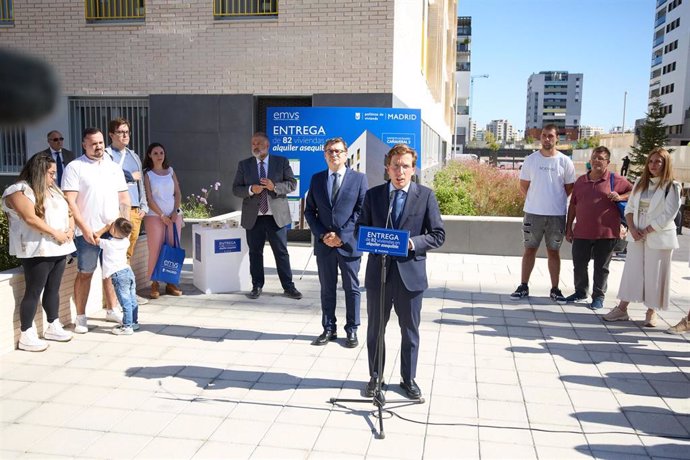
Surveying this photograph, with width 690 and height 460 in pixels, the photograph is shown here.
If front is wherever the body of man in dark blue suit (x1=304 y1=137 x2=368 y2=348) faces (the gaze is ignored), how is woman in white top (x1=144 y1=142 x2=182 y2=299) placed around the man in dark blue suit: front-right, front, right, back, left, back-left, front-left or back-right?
back-right

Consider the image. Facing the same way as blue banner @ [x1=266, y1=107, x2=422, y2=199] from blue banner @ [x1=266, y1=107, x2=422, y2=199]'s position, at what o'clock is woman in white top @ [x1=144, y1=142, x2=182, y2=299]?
The woman in white top is roughly at 2 o'clock from the blue banner.

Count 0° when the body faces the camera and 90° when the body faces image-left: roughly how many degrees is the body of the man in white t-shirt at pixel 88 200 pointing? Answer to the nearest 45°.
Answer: approximately 315°

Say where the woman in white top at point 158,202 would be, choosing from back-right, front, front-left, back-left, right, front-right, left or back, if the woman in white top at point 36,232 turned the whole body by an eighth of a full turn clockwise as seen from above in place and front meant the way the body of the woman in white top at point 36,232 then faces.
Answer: back-left

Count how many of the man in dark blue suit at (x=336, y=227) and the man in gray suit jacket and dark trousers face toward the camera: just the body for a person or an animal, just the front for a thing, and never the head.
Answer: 2

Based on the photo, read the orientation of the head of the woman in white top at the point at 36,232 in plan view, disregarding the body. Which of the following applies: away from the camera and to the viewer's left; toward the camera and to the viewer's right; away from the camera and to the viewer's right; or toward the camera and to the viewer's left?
toward the camera and to the viewer's right

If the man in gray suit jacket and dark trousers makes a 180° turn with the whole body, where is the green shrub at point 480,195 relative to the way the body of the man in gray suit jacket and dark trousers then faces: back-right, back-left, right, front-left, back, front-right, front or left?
front-right
